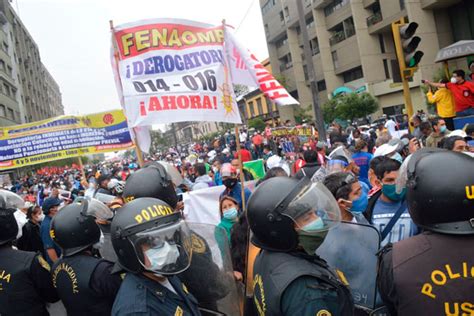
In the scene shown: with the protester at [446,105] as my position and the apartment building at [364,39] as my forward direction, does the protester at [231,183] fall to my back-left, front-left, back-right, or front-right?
back-left

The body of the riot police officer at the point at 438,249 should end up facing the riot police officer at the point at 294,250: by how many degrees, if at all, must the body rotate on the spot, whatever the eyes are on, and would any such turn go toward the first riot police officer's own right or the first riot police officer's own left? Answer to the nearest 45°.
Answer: approximately 45° to the first riot police officer's own left

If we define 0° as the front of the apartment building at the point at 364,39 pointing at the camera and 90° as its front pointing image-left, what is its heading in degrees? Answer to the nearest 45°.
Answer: approximately 45°

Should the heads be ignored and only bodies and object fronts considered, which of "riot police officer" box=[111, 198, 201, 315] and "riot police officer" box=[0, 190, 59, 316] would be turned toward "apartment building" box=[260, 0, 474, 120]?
"riot police officer" box=[0, 190, 59, 316]

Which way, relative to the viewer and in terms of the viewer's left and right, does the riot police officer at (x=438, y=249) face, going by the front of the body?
facing away from the viewer and to the left of the viewer

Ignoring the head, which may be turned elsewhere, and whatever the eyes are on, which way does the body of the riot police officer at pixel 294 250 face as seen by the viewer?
to the viewer's right

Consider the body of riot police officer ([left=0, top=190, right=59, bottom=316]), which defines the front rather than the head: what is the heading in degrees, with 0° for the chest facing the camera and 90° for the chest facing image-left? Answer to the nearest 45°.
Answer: approximately 225°

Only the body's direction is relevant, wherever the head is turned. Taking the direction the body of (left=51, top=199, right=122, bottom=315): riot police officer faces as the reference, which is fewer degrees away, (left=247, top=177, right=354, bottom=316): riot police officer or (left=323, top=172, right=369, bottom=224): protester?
the protester
